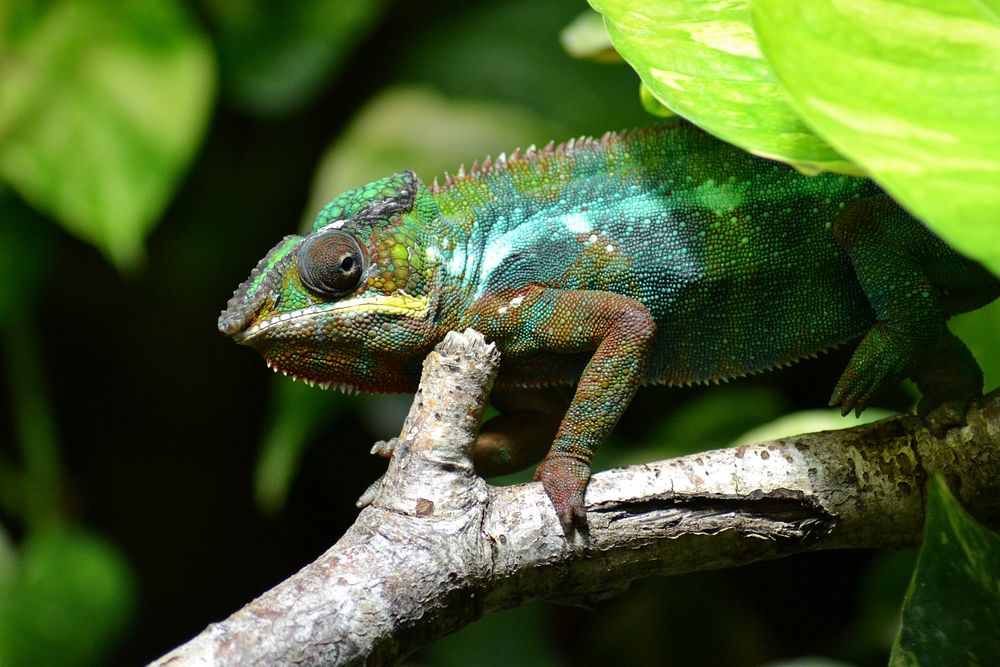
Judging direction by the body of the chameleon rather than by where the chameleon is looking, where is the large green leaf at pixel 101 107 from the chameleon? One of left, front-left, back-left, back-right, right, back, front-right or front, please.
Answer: front-right

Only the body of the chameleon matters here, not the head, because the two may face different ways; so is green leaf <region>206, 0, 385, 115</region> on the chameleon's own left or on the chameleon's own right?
on the chameleon's own right

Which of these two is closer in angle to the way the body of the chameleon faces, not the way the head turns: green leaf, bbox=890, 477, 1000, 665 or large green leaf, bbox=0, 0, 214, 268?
the large green leaf

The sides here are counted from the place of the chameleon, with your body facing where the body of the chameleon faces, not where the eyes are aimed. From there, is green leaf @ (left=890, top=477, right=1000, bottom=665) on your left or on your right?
on your left

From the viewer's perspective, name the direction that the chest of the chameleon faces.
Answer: to the viewer's left

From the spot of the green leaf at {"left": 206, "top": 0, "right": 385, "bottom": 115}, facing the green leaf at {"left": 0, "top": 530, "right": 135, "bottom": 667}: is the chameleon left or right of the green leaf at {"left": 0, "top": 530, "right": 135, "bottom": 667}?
left
